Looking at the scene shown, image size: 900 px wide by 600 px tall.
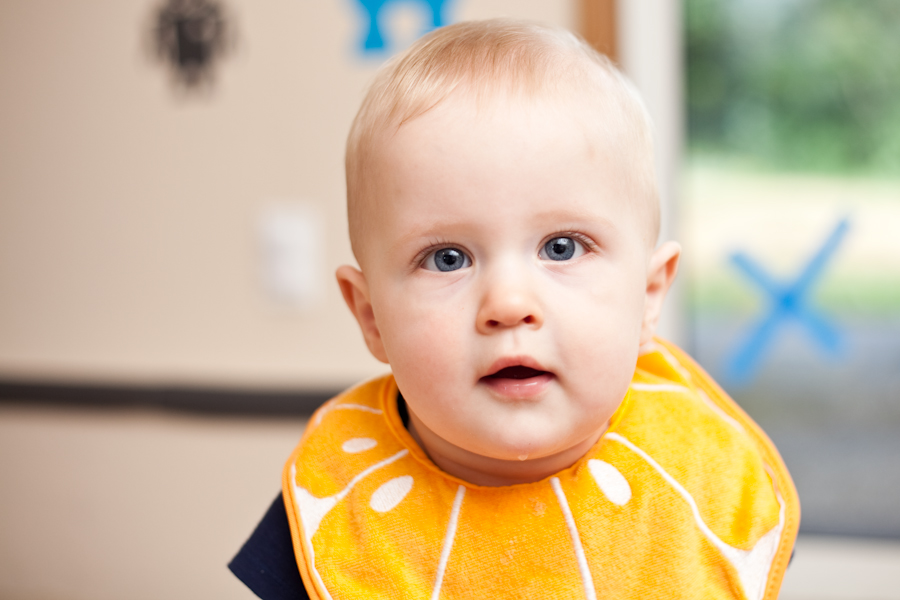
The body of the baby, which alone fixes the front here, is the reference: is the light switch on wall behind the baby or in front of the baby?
behind

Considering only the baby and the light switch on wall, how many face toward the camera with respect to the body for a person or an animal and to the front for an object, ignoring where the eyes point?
2

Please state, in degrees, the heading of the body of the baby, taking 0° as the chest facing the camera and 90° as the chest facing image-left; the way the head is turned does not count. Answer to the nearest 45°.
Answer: approximately 0°

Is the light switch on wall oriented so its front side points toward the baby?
yes

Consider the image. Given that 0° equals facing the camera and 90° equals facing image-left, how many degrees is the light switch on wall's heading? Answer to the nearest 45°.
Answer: approximately 0°
